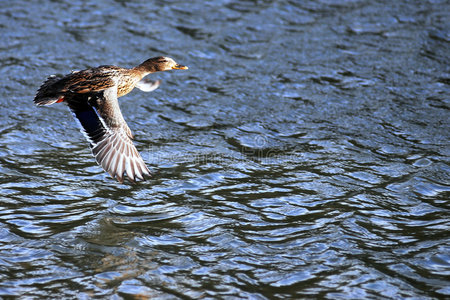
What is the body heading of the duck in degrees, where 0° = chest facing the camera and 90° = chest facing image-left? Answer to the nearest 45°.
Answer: approximately 270°
